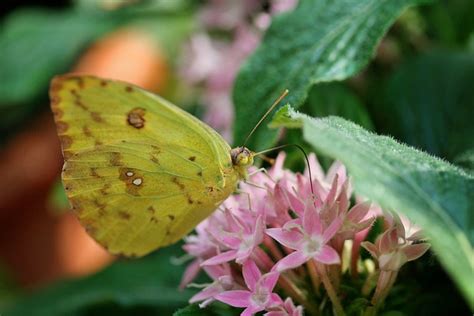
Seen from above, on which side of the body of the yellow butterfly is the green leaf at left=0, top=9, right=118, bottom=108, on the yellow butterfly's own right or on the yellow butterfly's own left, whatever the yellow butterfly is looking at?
on the yellow butterfly's own left

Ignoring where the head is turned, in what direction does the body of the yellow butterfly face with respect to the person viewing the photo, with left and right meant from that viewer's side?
facing to the right of the viewer
